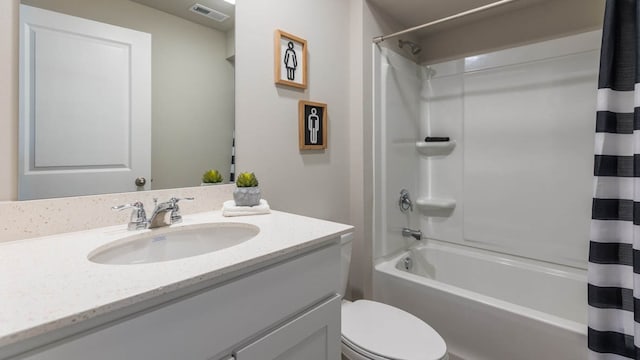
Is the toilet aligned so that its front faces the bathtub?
no

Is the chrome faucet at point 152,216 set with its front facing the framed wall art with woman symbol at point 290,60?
no

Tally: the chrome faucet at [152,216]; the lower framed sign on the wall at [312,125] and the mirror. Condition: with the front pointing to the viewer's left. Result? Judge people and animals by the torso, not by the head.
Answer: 0

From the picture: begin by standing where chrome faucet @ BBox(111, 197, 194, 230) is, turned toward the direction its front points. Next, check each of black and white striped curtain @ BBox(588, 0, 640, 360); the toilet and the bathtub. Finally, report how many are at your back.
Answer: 0

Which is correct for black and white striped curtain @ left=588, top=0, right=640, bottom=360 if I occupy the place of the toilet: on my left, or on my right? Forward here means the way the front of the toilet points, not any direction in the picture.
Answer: on my left

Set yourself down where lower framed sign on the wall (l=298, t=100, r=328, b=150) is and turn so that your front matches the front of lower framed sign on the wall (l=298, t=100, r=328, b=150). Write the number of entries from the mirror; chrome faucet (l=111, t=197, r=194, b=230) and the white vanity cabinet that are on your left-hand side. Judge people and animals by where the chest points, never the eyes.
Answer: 0

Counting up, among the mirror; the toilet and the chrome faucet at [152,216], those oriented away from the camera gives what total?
0

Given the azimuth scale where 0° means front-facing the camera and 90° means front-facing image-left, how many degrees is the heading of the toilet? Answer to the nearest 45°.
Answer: approximately 315°

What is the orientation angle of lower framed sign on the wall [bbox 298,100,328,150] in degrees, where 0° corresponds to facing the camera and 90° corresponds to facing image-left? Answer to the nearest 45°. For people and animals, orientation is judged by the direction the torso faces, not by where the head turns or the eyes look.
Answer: approximately 315°

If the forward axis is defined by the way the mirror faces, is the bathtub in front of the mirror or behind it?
in front

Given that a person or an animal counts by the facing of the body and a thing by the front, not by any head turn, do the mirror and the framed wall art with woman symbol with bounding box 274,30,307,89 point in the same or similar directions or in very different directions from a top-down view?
same or similar directions

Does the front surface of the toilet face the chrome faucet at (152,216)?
no

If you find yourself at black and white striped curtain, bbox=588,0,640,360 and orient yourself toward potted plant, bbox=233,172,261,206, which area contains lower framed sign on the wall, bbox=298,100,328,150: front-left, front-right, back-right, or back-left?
front-right
